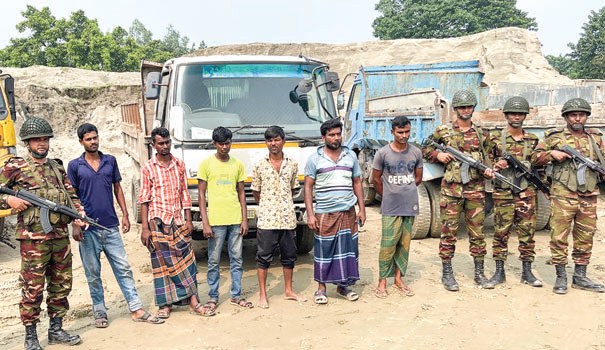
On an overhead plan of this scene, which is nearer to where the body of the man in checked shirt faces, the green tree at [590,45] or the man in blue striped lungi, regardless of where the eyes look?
the man in blue striped lungi

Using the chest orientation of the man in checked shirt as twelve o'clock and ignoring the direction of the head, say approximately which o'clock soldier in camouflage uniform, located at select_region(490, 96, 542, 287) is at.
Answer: The soldier in camouflage uniform is roughly at 9 o'clock from the man in checked shirt.

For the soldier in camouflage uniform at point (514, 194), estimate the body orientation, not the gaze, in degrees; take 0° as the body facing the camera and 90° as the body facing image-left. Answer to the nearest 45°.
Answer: approximately 0°

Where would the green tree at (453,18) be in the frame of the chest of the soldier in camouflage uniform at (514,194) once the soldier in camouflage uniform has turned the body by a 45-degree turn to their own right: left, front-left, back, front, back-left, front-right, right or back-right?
back-right

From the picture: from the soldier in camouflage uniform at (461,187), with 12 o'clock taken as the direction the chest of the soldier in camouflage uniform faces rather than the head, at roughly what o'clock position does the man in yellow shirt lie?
The man in yellow shirt is roughly at 2 o'clock from the soldier in camouflage uniform.

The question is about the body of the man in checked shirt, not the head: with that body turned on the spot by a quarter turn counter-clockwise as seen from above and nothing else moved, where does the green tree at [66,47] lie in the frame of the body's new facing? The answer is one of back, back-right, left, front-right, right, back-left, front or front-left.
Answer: left

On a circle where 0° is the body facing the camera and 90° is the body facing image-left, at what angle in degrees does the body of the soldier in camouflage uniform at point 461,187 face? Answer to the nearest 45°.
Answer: approximately 0°
